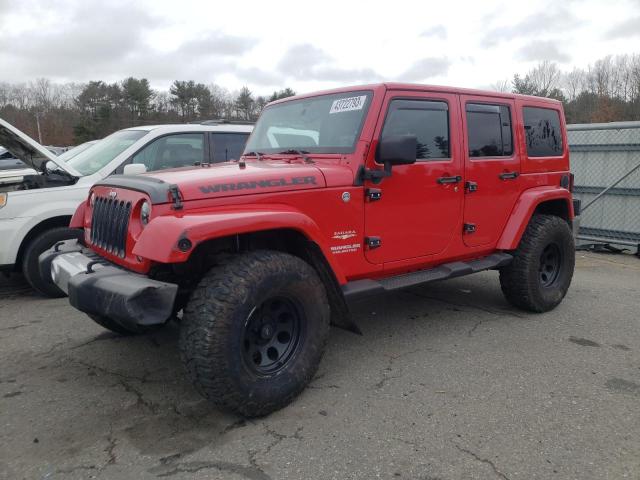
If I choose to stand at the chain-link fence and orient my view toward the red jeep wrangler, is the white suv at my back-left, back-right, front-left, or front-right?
front-right

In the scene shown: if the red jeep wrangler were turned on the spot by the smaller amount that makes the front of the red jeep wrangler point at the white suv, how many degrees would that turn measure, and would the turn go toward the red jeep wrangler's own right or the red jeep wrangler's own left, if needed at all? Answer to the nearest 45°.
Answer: approximately 90° to the red jeep wrangler's own right

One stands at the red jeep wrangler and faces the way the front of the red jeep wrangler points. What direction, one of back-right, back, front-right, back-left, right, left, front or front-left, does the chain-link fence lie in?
back

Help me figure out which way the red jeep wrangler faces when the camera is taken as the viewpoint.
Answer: facing the viewer and to the left of the viewer

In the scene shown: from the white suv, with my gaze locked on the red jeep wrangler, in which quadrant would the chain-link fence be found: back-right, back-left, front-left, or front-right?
front-left

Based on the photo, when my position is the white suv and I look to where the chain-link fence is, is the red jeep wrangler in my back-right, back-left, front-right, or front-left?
front-right
